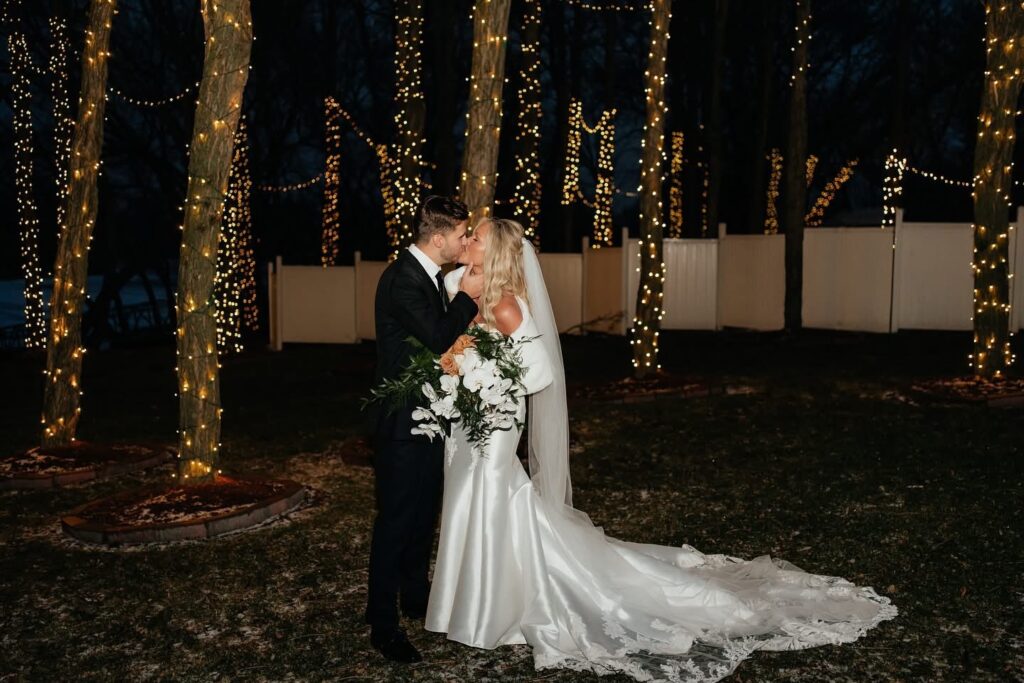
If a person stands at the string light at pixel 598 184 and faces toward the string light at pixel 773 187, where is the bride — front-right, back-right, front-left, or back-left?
back-right

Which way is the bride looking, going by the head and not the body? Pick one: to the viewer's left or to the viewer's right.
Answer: to the viewer's left

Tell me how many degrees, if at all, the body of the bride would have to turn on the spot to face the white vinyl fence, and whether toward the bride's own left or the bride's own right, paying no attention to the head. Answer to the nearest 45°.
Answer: approximately 90° to the bride's own right

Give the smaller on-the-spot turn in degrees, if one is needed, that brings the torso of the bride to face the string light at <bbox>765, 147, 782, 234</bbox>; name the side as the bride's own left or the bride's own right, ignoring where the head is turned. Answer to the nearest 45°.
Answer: approximately 90° to the bride's own right

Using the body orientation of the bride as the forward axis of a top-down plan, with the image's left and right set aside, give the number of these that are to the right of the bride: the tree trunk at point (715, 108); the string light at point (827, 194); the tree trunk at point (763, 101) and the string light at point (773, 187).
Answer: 4

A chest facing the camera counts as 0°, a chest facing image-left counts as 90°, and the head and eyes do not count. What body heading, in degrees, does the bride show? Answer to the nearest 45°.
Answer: approximately 90°

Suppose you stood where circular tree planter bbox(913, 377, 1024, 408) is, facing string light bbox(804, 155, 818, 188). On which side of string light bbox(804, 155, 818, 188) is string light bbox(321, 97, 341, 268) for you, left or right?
left

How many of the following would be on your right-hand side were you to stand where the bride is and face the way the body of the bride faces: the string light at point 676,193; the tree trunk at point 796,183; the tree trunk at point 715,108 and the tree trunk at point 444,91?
4

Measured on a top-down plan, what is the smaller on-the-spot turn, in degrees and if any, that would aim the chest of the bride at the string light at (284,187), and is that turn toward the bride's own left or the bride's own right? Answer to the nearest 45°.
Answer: approximately 45° to the bride's own right

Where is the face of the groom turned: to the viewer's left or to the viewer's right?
to the viewer's right

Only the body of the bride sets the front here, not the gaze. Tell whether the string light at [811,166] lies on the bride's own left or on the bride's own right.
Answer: on the bride's own right

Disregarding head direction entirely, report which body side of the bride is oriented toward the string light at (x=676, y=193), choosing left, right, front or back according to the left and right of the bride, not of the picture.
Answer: right

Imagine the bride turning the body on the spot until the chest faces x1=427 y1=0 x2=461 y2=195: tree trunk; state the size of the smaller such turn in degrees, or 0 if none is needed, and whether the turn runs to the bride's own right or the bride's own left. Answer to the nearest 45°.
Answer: approximately 90° to the bride's own right

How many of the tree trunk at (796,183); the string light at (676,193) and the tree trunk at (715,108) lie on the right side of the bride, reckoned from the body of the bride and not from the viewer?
3

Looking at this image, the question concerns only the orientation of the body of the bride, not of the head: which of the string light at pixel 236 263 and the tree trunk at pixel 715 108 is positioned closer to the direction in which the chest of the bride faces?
the string light

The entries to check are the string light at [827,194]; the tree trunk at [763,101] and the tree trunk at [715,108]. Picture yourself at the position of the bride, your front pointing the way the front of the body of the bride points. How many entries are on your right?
3

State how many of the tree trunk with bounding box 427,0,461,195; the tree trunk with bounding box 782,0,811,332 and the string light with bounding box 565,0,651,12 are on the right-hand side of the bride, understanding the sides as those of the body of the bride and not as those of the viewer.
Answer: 3

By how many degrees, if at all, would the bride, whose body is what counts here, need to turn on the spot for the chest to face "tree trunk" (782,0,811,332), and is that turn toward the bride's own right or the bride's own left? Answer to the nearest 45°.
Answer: approximately 90° to the bride's own right
